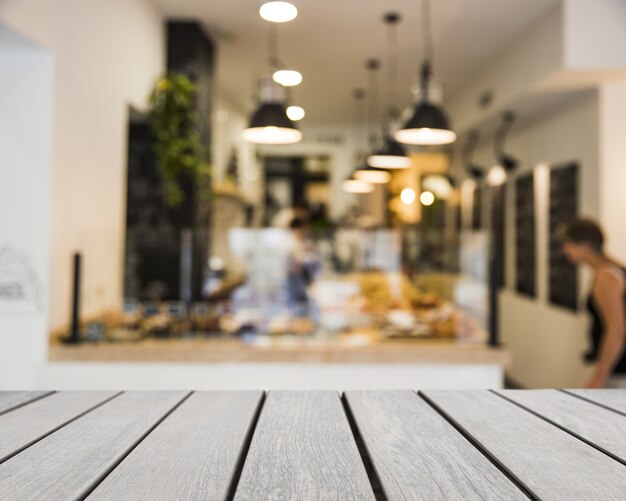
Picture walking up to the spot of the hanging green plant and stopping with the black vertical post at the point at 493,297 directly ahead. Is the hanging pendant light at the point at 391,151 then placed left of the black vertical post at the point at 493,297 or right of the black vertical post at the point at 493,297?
left

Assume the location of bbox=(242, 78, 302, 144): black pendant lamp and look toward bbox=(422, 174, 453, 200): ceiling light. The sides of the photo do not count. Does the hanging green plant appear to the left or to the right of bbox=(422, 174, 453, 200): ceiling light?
left

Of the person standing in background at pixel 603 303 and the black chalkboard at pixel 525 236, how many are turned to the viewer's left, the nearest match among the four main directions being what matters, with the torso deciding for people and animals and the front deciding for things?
2

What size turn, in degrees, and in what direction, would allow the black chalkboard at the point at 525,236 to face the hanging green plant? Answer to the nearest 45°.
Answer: approximately 45° to its left

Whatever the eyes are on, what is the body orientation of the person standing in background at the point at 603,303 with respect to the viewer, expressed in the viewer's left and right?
facing to the left of the viewer

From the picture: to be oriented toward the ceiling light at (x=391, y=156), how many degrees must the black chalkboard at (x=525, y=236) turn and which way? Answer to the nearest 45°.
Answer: approximately 45° to its left

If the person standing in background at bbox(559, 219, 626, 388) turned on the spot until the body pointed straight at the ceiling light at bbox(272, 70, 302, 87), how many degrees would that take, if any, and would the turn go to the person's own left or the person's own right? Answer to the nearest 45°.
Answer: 0° — they already face it

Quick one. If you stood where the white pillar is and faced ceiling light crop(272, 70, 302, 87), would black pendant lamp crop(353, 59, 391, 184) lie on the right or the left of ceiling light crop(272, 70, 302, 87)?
right

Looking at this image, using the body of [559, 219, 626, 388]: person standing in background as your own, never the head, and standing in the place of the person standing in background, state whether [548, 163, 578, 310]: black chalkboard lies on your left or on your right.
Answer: on your right

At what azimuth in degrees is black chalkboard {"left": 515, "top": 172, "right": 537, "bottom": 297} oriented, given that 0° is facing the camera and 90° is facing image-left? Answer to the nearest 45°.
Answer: approximately 90°
